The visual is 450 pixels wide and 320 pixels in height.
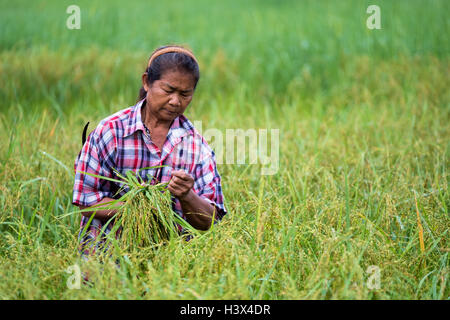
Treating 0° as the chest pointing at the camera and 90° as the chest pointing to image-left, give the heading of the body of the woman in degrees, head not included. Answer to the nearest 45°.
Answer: approximately 315°
